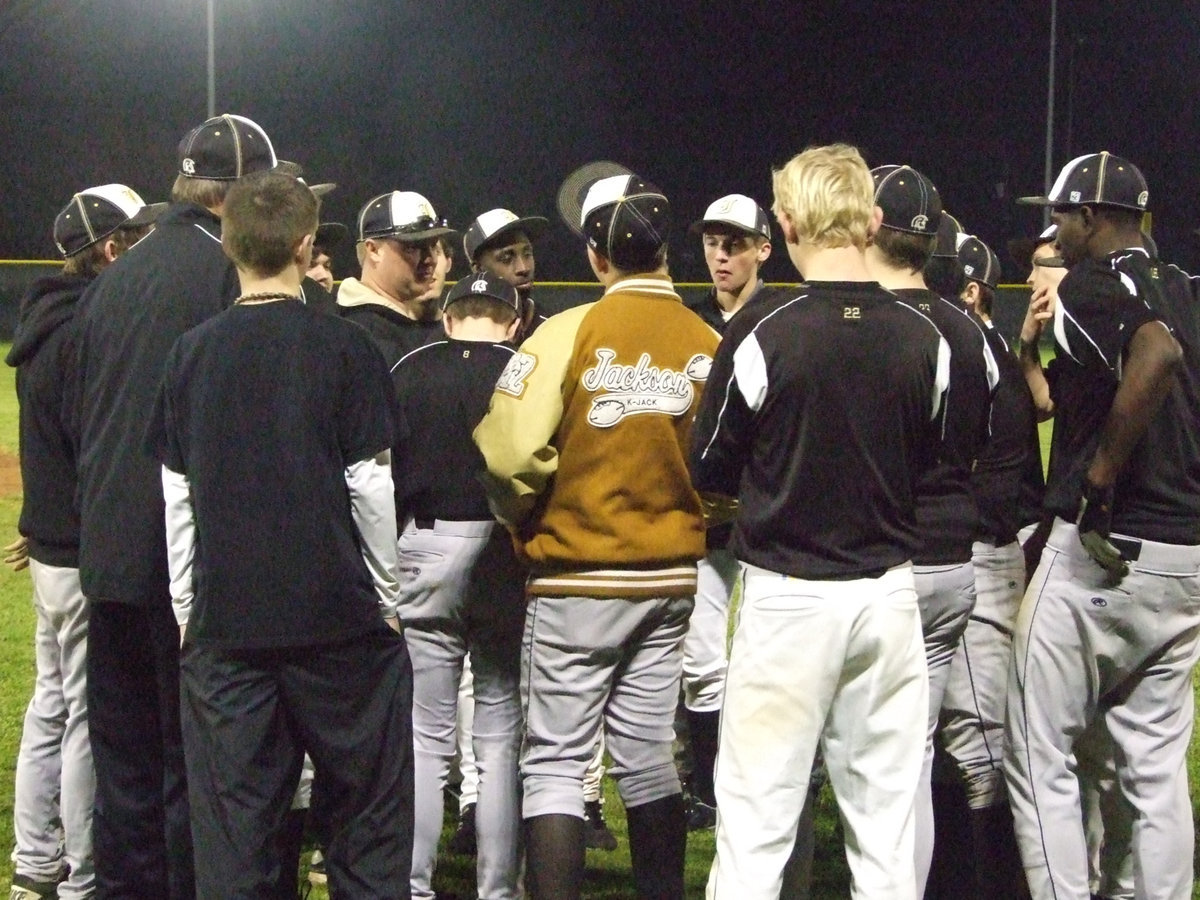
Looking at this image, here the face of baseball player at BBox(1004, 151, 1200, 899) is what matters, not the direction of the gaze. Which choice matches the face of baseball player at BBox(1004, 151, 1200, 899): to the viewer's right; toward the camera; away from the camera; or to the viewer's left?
to the viewer's left

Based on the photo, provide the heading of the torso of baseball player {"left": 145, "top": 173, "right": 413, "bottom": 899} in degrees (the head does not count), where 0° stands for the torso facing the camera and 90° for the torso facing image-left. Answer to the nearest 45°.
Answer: approximately 180°

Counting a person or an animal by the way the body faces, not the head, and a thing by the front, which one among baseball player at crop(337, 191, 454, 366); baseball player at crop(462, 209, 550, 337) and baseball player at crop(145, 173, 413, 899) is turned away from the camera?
baseball player at crop(145, 173, 413, 899)

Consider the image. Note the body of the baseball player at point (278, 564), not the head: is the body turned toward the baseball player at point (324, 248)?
yes

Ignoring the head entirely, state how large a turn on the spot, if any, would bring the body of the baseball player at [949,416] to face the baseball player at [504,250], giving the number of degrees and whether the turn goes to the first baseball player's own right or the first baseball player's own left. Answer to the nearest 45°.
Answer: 0° — they already face them

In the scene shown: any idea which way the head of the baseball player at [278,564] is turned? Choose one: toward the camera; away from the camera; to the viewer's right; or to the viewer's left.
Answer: away from the camera

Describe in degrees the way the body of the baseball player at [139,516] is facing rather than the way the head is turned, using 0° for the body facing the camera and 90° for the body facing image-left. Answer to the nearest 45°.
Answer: approximately 225°

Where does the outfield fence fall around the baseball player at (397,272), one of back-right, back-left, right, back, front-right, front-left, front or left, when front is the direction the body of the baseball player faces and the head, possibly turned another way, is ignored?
back-left

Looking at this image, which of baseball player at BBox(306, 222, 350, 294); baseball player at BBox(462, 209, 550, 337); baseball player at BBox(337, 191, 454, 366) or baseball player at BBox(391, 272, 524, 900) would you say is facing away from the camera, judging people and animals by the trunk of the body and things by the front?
baseball player at BBox(391, 272, 524, 900)

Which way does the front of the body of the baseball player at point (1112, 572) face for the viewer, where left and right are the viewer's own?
facing away from the viewer and to the left of the viewer

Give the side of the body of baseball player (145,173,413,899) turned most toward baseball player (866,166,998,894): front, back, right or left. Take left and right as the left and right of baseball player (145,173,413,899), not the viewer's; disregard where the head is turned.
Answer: right

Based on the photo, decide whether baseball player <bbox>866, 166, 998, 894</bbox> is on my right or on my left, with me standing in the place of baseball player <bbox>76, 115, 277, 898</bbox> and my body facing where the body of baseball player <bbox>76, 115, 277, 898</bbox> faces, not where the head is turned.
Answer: on my right

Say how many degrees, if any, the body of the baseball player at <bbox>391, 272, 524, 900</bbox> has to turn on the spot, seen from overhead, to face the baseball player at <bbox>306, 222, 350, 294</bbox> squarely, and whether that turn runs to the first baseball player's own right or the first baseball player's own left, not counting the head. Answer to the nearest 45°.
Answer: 0° — they already face them

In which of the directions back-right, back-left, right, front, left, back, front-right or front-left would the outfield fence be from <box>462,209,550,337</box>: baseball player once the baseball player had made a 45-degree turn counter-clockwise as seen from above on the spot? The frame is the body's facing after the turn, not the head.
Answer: left

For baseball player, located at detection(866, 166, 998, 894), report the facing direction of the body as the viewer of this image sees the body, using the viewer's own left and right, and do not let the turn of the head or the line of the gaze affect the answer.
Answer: facing away from the viewer and to the left of the viewer

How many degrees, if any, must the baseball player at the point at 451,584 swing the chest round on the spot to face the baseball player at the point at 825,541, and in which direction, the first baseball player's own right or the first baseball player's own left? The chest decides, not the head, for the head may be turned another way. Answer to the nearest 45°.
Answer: approximately 135° to the first baseball player's own right

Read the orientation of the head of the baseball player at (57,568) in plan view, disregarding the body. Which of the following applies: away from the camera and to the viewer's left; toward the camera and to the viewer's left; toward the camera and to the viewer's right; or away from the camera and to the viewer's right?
away from the camera and to the viewer's right

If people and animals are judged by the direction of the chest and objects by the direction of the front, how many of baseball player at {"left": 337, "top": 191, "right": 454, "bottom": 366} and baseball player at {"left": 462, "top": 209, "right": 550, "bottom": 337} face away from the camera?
0

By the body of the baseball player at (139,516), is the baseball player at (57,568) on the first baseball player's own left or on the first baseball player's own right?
on the first baseball player's own left
